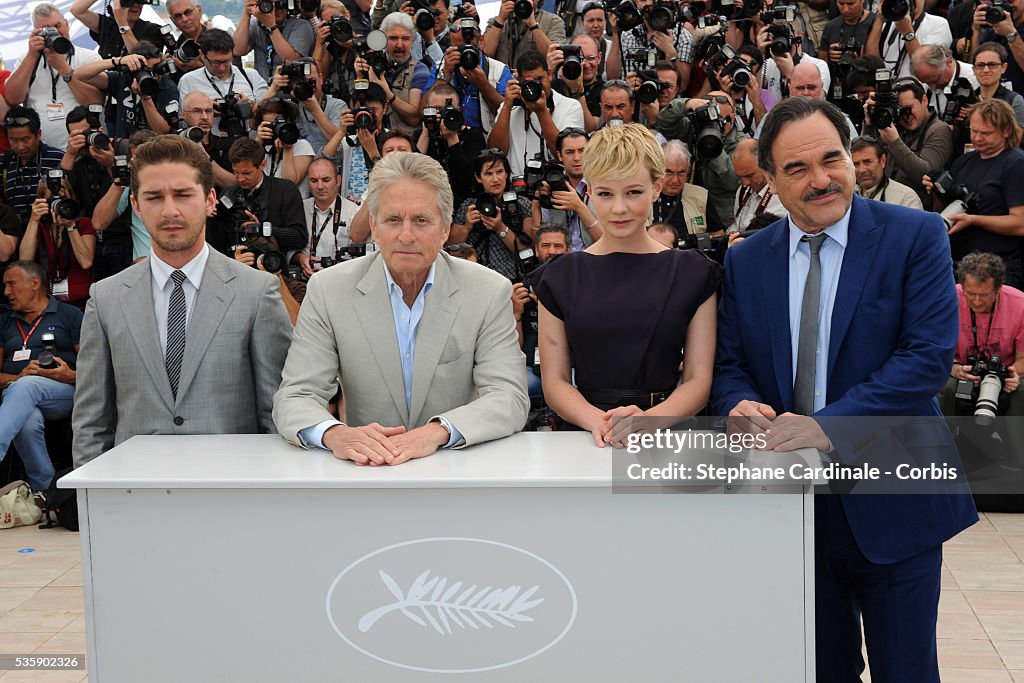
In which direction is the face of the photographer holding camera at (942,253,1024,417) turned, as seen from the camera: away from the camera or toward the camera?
toward the camera

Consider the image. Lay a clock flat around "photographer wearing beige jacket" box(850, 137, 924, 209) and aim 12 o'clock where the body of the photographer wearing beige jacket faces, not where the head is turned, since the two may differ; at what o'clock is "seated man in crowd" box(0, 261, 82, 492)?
The seated man in crowd is roughly at 1 o'clock from the photographer wearing beige jacket.

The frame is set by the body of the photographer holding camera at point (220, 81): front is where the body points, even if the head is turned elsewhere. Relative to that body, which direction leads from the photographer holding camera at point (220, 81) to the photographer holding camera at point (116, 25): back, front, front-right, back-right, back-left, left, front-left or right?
back-right

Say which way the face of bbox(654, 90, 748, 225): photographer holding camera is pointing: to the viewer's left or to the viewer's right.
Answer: to the viewer's left

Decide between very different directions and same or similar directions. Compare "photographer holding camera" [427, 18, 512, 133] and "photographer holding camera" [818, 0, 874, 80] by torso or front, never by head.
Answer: same or similar directions

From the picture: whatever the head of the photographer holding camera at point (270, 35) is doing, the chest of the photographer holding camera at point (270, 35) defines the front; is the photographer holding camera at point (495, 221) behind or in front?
in front

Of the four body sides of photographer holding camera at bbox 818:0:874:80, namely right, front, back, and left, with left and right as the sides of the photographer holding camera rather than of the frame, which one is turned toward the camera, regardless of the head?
front

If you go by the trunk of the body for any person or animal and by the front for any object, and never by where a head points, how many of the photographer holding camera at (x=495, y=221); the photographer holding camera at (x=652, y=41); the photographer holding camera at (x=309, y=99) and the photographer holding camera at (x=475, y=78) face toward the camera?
4

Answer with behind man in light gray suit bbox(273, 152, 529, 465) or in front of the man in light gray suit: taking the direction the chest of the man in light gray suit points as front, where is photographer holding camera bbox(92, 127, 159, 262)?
behind

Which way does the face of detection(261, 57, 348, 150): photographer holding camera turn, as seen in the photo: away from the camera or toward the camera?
toward the camera

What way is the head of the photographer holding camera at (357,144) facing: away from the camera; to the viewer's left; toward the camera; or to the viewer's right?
toward the camera

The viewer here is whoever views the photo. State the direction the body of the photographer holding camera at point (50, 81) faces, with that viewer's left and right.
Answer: facing the viewer

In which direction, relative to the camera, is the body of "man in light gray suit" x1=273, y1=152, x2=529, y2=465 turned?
toward the camera

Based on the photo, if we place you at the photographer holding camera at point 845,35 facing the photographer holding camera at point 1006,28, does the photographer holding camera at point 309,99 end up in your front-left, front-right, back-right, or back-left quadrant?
back-right

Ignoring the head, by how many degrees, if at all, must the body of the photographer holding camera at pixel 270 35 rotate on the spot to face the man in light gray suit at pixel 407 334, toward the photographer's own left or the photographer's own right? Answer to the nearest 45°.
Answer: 0° — they already face them
